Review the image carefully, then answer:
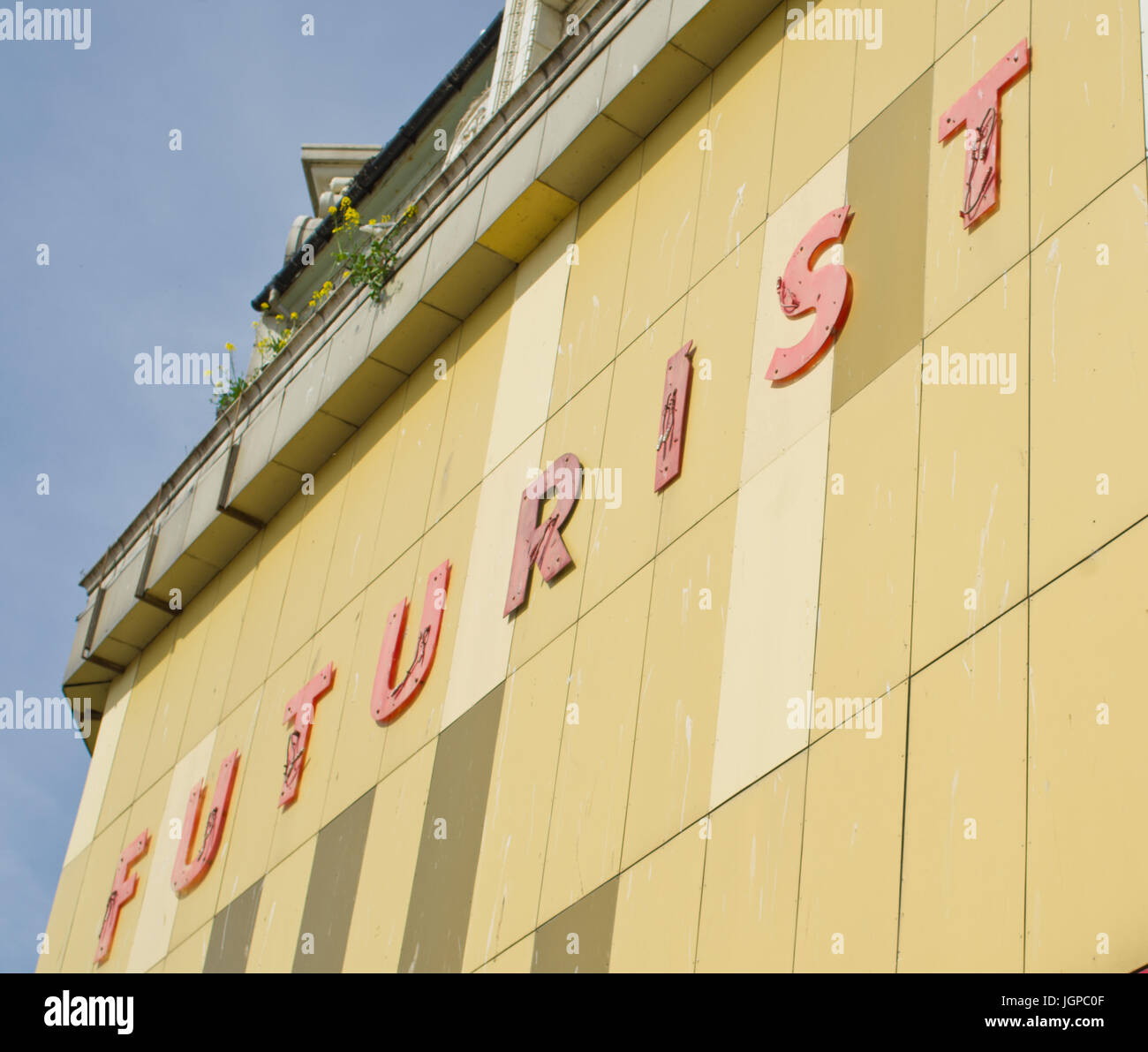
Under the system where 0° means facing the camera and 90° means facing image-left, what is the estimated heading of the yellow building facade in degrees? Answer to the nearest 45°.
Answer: approximately 45°
